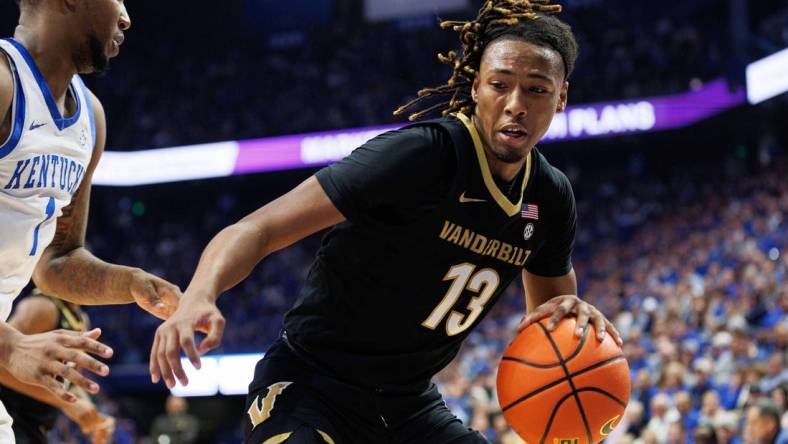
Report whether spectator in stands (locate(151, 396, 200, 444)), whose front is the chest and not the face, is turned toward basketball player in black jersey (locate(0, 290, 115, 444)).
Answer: yes

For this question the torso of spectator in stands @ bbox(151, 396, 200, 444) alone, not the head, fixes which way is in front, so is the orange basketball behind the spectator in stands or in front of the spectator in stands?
in front

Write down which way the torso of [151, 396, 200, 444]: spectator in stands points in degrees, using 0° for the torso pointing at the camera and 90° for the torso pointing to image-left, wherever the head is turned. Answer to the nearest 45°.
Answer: approximately 0°

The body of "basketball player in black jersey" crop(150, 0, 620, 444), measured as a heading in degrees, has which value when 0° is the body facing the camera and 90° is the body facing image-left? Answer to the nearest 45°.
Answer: approximately 315°

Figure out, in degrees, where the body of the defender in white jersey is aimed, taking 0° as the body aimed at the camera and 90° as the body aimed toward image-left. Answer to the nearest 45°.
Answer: approximately 315°

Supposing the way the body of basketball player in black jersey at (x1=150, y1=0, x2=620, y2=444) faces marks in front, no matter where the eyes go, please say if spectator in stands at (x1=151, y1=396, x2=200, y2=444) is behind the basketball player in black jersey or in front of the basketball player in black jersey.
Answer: behind

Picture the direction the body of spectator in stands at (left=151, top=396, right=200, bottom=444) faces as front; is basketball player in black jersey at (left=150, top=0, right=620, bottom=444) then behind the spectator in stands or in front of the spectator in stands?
in front

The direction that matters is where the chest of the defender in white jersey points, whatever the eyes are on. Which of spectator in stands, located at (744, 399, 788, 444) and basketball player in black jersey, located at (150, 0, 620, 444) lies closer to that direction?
the basketball player in black jersey

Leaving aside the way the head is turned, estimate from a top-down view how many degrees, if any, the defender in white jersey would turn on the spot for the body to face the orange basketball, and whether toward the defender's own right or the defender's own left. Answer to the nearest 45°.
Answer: approximately 45° to the defender's own left

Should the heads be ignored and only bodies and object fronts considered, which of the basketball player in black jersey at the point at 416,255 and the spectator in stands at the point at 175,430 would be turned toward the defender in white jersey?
the spectator in stands
